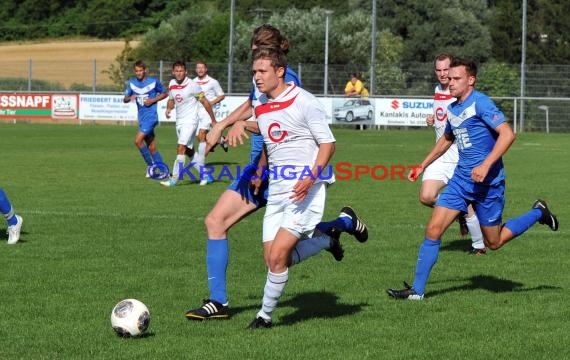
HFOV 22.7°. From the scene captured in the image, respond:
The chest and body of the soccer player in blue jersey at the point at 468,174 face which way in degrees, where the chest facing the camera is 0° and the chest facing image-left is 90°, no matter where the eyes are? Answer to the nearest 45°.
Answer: approximately 45°

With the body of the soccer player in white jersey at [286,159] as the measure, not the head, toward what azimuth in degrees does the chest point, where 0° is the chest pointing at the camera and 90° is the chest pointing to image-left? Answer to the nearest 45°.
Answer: approximately 45°

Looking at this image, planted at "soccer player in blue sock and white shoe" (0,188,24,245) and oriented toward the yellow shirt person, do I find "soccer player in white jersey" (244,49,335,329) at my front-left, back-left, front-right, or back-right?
back-right

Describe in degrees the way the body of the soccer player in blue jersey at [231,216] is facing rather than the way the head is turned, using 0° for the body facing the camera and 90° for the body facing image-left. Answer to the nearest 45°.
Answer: approximately 90°

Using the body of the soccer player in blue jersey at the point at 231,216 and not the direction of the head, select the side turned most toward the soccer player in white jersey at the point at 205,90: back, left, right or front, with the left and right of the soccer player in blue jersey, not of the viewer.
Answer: right

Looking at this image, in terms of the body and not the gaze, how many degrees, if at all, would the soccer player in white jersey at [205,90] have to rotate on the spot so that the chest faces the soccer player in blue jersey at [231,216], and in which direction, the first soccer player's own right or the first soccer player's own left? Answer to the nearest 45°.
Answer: approximately 45° to the first soccer player's own left

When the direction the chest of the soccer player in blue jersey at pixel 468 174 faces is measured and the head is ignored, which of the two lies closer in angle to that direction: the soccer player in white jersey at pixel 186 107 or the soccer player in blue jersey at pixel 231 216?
the soccer player in blue jersey

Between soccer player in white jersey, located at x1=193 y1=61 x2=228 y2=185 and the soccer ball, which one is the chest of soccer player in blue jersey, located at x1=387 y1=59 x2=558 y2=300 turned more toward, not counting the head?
the soccer ball

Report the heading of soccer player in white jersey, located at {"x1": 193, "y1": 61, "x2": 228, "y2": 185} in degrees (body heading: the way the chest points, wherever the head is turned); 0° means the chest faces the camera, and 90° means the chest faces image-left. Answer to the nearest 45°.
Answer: approximately 45°
